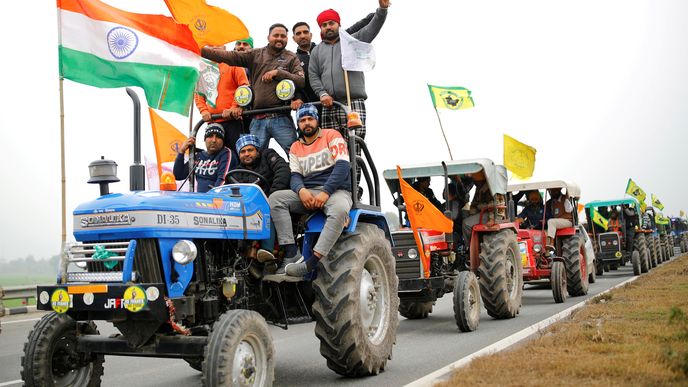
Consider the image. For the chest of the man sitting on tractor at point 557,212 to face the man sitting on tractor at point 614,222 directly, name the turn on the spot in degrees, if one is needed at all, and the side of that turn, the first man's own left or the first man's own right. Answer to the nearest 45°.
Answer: approximately 135° to the first man's own right

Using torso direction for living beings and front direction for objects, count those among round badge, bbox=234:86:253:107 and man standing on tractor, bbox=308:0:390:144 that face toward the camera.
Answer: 2

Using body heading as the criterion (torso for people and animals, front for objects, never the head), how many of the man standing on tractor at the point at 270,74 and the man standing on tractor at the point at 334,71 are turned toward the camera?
2

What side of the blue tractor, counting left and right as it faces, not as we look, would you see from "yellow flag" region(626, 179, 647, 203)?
back

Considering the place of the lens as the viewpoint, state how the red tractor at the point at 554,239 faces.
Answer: facing the viewer and to the left of the viewer

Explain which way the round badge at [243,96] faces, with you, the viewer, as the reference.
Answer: facing the viewer

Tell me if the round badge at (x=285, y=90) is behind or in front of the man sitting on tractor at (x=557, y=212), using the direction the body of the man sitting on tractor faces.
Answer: in front

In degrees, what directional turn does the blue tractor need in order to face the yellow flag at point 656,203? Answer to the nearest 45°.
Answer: approximately 180°

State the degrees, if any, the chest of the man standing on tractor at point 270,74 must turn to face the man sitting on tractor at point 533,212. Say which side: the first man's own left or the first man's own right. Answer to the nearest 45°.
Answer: approximately 135° to the first man's own left
